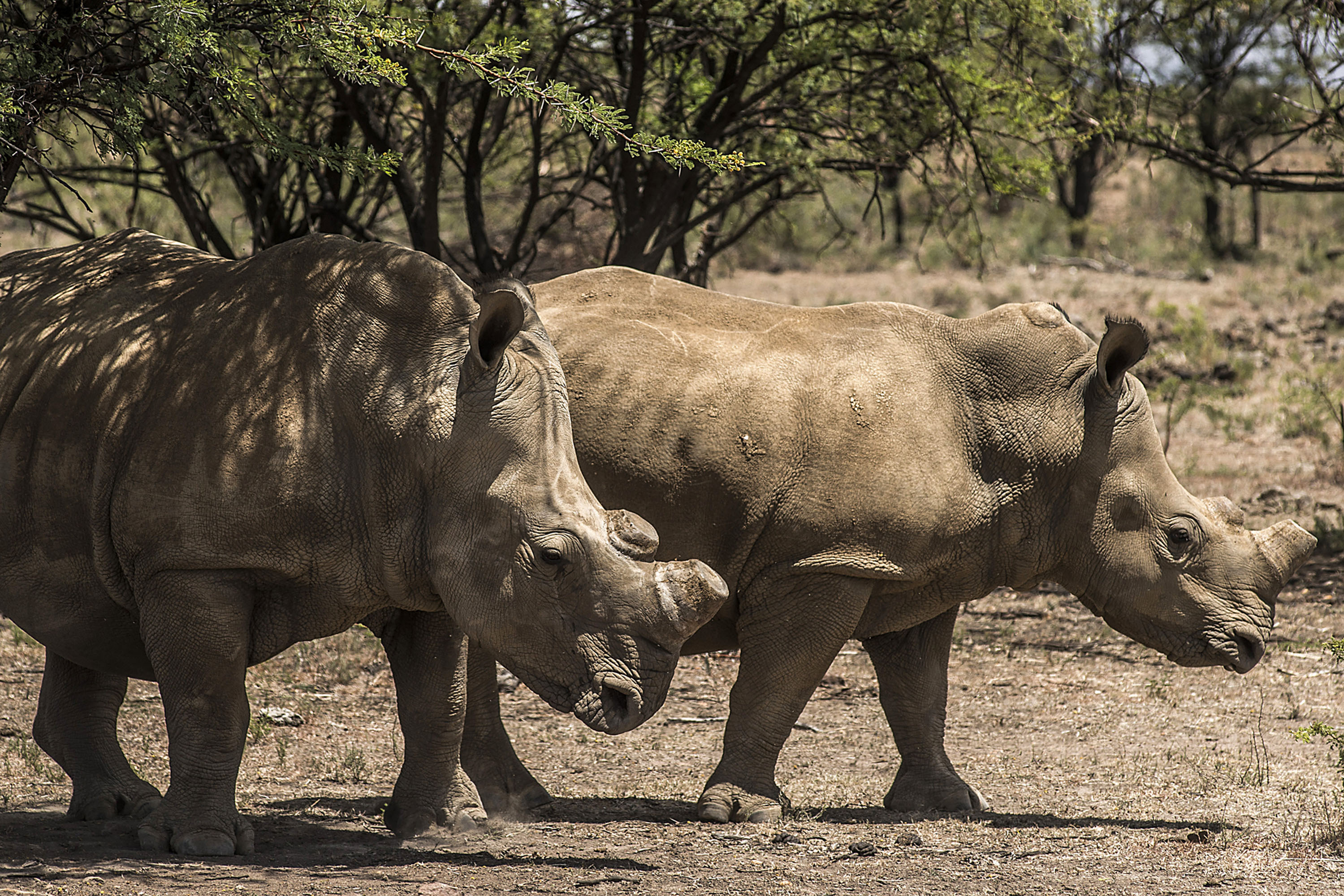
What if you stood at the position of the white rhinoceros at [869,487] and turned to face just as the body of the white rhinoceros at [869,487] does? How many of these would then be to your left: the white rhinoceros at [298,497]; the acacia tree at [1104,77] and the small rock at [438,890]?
1

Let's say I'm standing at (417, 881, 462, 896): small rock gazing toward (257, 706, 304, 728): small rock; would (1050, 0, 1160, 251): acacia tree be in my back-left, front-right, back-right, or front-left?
front-right

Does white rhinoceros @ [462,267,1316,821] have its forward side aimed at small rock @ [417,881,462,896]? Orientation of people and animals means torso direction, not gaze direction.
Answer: no

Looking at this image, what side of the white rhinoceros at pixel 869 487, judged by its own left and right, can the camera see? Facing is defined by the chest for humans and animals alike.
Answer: right

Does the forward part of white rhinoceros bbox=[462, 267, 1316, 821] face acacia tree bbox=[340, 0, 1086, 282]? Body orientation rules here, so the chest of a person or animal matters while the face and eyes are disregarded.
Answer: no

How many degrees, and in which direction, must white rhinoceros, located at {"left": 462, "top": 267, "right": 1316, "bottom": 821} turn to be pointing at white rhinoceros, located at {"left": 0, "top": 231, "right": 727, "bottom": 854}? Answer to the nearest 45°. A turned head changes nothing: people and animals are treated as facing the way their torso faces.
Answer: approximately 135° to its right

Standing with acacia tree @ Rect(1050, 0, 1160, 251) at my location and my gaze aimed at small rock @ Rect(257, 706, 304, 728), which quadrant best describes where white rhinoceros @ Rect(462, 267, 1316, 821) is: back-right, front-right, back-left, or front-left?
front-left

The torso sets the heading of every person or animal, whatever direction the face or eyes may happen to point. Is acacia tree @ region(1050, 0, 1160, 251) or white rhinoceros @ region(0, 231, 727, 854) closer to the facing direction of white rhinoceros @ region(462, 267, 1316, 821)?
the acacia tree

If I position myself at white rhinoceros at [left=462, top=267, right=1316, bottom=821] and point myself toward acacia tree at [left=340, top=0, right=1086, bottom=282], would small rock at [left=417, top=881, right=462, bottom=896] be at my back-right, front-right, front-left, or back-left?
back-left

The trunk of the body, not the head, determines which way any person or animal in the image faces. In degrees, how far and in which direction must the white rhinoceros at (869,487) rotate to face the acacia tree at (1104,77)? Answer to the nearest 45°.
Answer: approximately 90° to its left

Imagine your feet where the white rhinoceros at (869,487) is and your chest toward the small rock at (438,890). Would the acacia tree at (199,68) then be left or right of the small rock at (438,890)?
right

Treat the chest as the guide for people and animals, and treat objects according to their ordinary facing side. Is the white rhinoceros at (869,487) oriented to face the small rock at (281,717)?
no

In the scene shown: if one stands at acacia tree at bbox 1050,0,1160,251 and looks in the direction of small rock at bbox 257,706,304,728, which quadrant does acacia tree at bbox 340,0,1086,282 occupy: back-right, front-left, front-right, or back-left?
front-right
